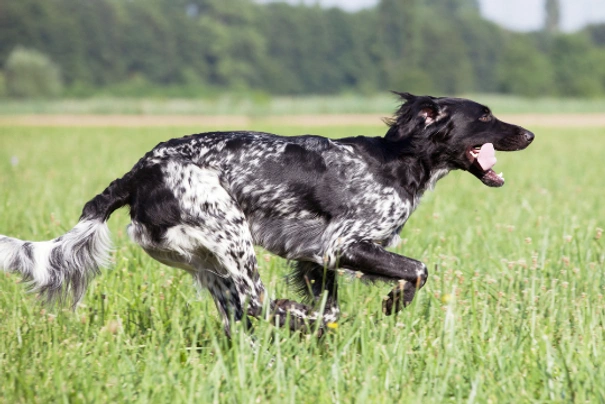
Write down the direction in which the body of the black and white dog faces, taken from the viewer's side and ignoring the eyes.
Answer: to the viewer's right

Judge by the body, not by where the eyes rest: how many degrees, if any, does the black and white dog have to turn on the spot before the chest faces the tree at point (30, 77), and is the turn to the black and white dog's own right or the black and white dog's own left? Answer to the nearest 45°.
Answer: approximately 90° to the black and white dog's own left
